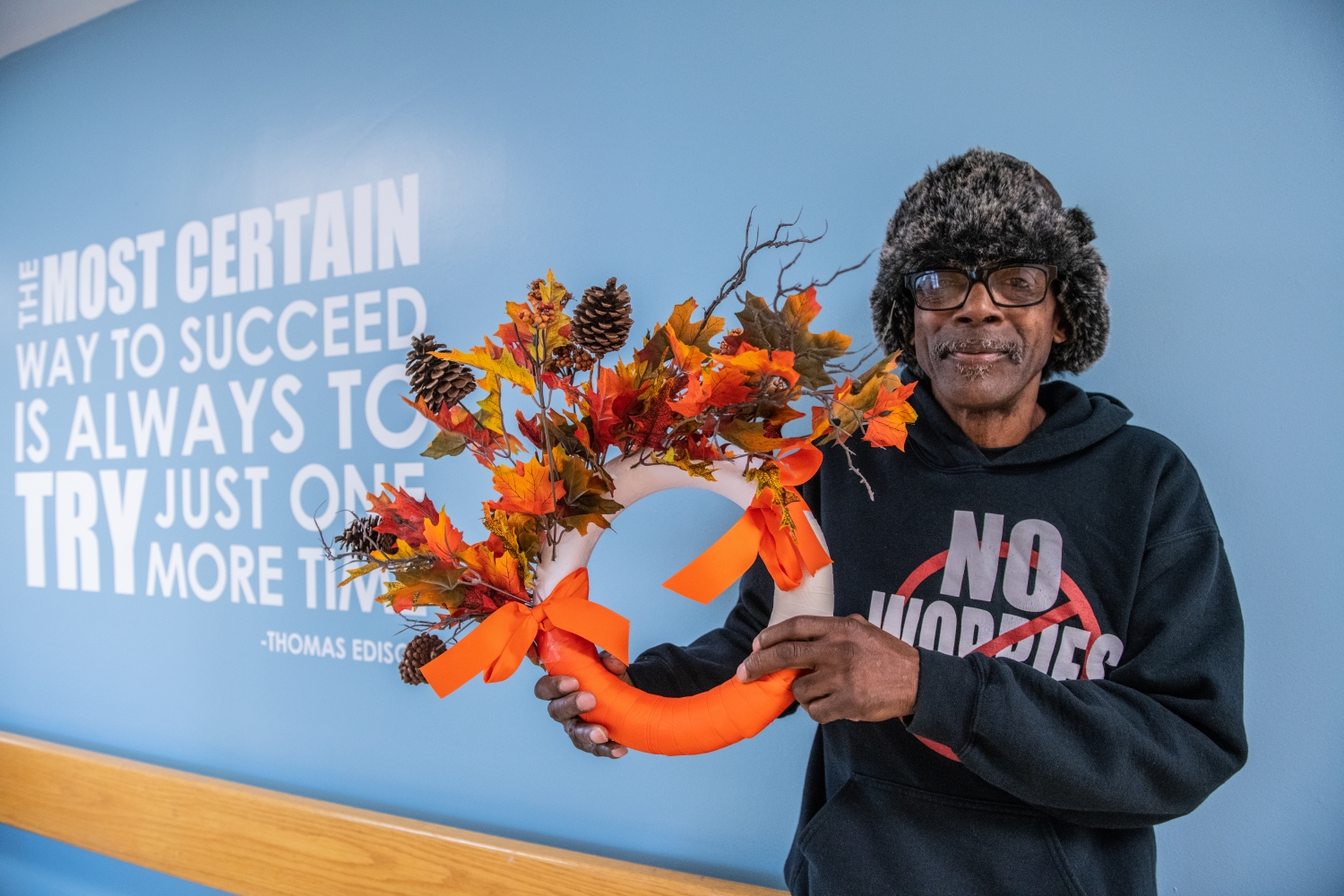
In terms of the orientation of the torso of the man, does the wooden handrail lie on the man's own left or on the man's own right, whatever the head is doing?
on the man's own right

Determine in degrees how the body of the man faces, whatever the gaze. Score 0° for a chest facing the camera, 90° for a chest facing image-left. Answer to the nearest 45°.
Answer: approximately 0°
